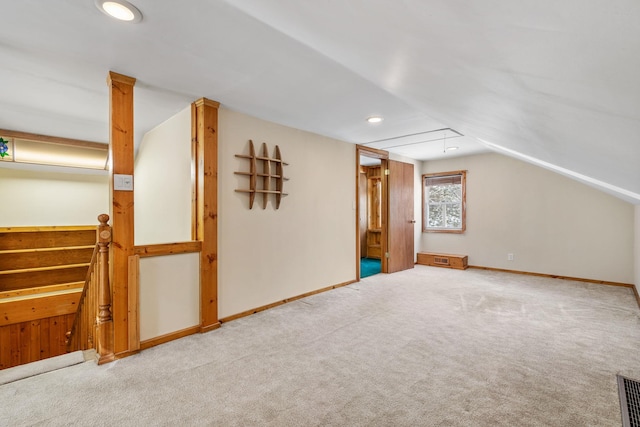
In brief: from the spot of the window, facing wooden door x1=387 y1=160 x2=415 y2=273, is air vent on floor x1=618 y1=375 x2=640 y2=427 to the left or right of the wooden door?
left

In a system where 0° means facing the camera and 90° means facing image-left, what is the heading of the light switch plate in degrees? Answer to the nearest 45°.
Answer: approximately 0°

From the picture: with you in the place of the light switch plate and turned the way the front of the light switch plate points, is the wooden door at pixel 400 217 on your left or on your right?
on your left

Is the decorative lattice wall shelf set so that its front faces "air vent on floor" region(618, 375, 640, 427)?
yes

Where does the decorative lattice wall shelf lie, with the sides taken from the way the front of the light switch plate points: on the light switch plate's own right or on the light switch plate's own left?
on the light switch plate's own left

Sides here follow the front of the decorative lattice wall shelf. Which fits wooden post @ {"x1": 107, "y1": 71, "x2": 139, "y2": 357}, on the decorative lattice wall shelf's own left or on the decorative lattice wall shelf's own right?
on the decorative lattice wall shelf's own right

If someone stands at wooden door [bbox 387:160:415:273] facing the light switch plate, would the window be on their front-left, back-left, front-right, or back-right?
back-left

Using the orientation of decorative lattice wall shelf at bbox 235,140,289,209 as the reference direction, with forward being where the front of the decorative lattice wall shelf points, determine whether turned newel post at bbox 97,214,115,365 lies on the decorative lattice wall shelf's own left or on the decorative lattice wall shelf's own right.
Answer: on the decorative lattice wall shelf's own right

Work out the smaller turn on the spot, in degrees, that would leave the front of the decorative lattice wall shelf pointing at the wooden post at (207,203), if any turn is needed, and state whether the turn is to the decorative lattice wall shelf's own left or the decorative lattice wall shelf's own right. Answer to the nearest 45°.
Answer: approximately 90° to the decorative lattice wall shelf's own right

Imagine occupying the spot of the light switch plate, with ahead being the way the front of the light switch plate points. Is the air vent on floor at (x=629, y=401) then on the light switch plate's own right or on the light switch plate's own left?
on the light switch plate's own left

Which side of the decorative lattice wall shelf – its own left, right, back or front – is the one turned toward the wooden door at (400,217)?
left
